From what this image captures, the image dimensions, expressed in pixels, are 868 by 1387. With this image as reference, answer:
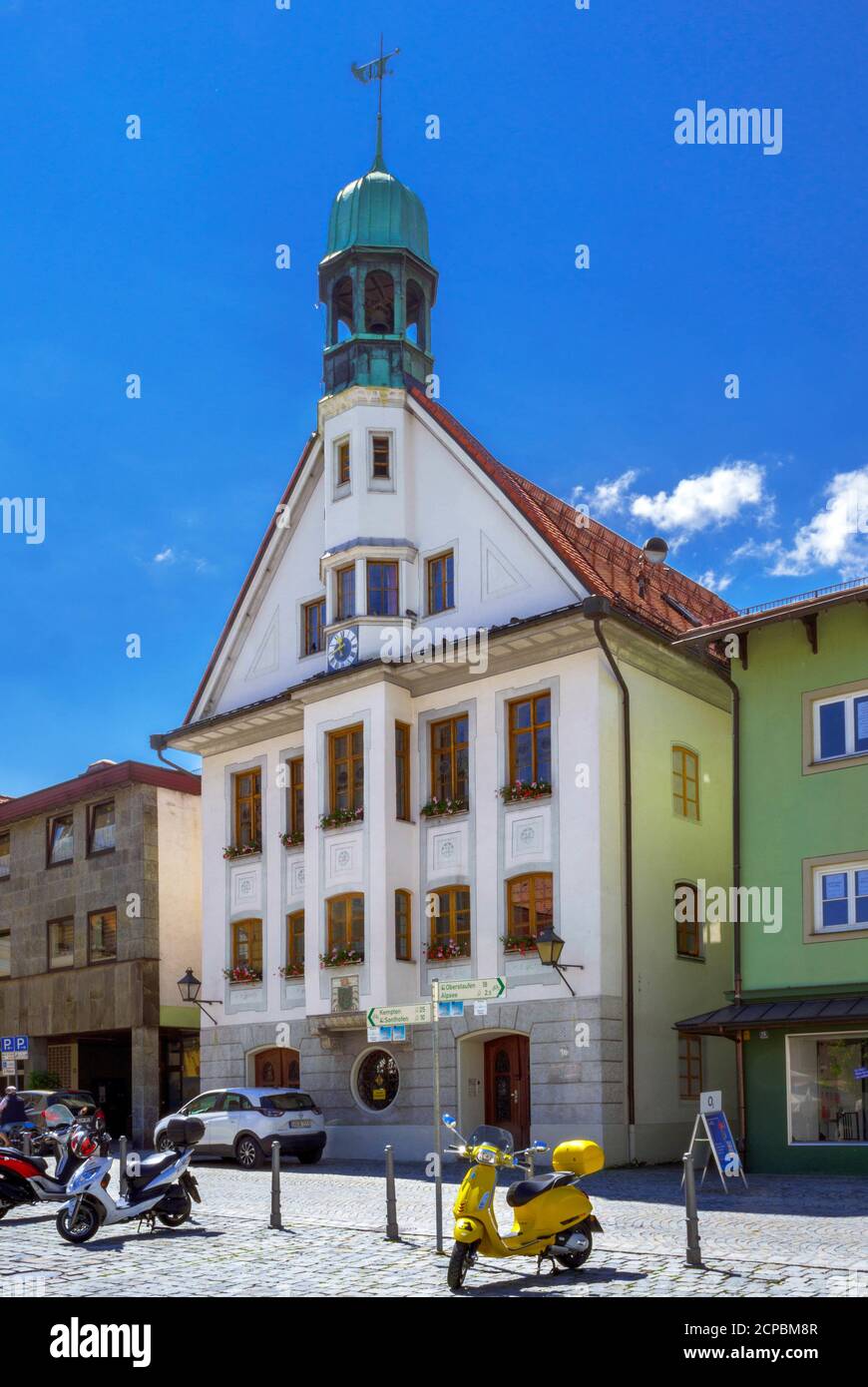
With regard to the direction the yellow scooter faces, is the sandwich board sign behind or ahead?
behind

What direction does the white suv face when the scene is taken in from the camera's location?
facing away from the viewer and to the left of the viewer

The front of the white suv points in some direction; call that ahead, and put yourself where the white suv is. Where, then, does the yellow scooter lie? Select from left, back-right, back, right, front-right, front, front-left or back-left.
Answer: back-left

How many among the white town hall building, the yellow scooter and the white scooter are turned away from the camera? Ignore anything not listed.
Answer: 0

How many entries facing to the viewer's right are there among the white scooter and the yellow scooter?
0

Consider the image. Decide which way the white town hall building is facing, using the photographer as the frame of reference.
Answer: facing the viewer and to the left of the viewer

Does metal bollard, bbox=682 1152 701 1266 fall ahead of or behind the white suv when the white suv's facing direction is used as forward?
behind

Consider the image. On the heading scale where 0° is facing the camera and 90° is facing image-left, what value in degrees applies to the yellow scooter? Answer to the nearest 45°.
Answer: approximately 45°

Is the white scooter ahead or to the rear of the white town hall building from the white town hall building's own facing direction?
ahead

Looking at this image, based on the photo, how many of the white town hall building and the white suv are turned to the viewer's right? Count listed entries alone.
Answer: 0

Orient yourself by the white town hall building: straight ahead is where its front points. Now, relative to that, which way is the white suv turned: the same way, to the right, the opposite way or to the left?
to the right
